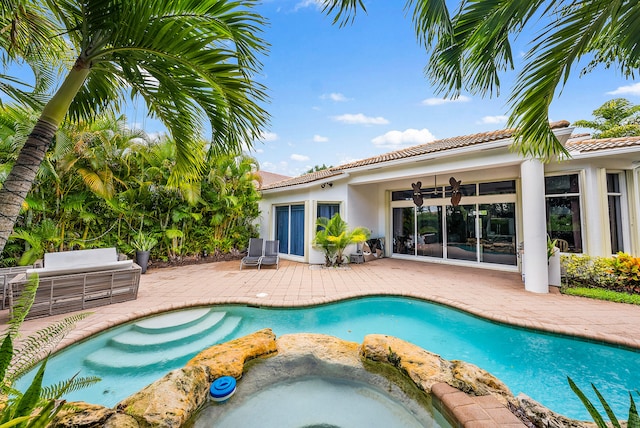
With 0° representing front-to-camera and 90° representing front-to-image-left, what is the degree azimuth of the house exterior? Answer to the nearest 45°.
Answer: approximately 45°

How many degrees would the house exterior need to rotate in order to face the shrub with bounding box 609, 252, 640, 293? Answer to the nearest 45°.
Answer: approximately 90° to its left

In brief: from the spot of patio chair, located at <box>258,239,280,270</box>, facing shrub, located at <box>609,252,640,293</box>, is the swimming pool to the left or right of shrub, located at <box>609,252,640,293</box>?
right
